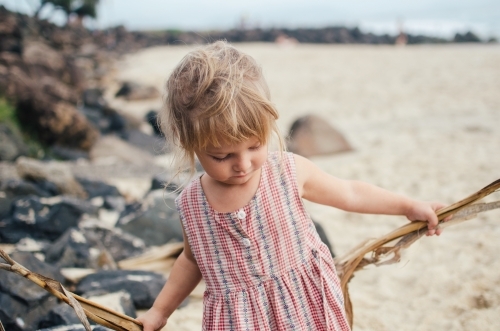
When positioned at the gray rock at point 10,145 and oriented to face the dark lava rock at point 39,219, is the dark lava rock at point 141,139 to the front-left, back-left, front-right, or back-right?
back-left

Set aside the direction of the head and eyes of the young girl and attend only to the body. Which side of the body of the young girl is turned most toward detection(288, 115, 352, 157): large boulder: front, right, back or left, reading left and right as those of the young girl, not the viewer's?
back

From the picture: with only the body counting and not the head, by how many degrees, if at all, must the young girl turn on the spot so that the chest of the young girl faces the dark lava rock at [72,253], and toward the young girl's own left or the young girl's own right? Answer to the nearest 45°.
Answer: approximately 135° to the young girl's own right

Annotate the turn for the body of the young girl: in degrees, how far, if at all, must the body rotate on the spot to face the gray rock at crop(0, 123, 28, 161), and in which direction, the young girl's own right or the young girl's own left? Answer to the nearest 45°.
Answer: approximately 135° to the young girl's own right

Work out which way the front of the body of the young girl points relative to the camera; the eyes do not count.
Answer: toward the camera

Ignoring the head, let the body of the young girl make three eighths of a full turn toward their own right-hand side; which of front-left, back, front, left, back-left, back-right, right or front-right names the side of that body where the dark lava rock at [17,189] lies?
front

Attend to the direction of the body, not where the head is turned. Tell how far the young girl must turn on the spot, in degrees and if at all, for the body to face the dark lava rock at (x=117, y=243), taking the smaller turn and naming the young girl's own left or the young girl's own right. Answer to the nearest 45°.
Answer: approximately 135° to the young girl's own right

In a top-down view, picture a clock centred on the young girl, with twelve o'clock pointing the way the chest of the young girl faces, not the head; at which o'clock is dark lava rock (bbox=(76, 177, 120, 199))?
The dark lava rock is roughly at 5 o'clock from the young girl.

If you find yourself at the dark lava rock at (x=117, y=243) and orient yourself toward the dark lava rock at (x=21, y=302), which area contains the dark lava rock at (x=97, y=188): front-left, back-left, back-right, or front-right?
back-right

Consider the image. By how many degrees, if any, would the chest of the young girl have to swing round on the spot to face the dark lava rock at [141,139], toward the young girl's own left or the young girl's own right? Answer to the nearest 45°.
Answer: approximately 180°
